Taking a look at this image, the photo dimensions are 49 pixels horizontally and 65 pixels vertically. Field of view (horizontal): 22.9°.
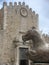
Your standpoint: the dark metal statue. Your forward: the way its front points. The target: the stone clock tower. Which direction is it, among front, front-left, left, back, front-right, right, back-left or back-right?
right

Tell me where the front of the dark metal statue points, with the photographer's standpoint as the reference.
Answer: facing to the left of the viewer
